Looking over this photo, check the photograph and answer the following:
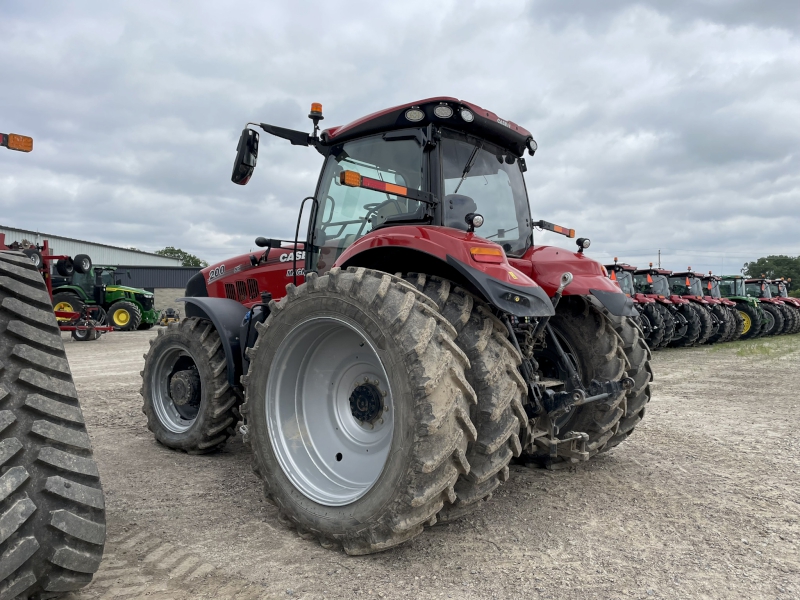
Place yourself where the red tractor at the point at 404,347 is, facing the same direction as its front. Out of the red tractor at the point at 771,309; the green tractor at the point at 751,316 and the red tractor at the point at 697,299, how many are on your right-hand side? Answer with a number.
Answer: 3

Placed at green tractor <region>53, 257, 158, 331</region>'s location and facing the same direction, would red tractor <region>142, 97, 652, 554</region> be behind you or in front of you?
in front

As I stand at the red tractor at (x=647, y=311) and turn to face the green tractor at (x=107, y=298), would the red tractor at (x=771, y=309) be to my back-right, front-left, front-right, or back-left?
back-right

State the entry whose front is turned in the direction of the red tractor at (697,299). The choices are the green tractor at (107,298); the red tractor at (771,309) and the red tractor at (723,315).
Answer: the green tractor

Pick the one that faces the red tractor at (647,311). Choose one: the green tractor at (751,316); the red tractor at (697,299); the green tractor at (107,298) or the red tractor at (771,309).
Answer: the green tractor at (107,298)

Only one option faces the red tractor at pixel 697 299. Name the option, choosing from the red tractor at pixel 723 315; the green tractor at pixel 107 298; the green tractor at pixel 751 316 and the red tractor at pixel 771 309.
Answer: the green tractor at pixel 107 298
